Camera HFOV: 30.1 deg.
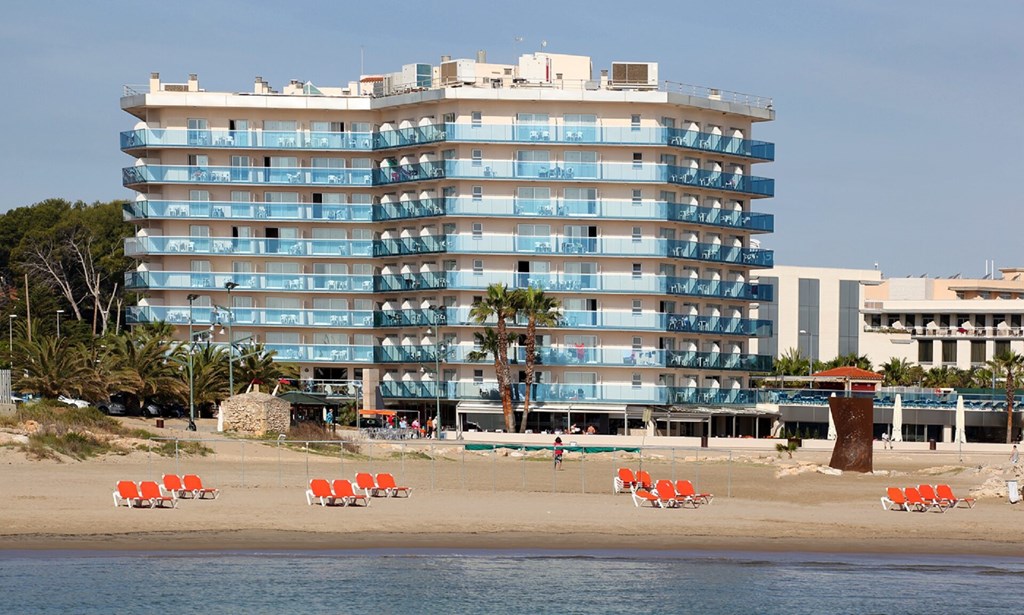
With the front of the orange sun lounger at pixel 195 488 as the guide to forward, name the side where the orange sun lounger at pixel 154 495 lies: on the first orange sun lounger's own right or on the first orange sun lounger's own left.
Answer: on the first orange sun lounger's own right

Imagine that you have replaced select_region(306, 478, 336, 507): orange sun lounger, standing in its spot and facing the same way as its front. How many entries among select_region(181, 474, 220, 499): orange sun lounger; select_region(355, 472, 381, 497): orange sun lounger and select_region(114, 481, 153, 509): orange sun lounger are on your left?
1

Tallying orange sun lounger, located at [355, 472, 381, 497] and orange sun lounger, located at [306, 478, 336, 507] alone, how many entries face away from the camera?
0

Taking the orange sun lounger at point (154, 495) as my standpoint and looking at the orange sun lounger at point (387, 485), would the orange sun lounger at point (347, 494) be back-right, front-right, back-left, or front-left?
front-right

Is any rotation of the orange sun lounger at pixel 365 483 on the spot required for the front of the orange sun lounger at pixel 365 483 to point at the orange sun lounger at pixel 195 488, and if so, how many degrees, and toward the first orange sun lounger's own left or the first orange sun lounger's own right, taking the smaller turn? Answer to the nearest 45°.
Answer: approximately 135° to the first orange sun lounger's own right

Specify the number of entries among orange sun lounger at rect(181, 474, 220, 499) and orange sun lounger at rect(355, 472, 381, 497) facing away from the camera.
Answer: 0

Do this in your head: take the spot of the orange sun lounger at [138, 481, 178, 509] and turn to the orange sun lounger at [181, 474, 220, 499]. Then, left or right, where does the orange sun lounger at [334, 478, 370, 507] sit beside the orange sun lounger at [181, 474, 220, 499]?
right

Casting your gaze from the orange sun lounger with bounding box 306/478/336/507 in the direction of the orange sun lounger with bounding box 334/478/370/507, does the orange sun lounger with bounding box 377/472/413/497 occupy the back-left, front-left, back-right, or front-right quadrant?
front-left

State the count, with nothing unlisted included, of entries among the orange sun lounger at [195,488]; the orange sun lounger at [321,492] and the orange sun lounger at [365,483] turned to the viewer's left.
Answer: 0

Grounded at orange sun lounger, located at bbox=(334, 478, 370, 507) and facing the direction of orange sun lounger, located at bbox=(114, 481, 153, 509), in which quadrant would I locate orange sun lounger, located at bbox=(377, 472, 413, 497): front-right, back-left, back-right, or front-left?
back-right

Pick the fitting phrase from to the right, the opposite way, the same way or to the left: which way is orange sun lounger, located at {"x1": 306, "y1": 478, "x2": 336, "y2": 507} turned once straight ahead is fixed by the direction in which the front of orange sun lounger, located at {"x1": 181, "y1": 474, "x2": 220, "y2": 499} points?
the same way

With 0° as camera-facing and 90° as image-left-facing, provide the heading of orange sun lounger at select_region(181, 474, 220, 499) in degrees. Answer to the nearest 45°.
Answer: approximately 315°

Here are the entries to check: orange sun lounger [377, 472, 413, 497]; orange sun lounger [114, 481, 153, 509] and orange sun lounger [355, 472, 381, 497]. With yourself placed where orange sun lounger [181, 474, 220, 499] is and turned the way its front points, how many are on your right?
1

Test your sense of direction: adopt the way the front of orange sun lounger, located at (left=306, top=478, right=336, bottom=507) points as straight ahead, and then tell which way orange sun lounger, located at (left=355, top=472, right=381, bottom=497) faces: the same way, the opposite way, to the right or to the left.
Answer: the same way

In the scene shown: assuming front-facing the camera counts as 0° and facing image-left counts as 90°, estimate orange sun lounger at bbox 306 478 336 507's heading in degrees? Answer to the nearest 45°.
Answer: approximately 315°

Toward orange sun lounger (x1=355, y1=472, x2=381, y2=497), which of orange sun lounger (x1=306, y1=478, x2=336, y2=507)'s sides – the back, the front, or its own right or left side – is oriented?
left
